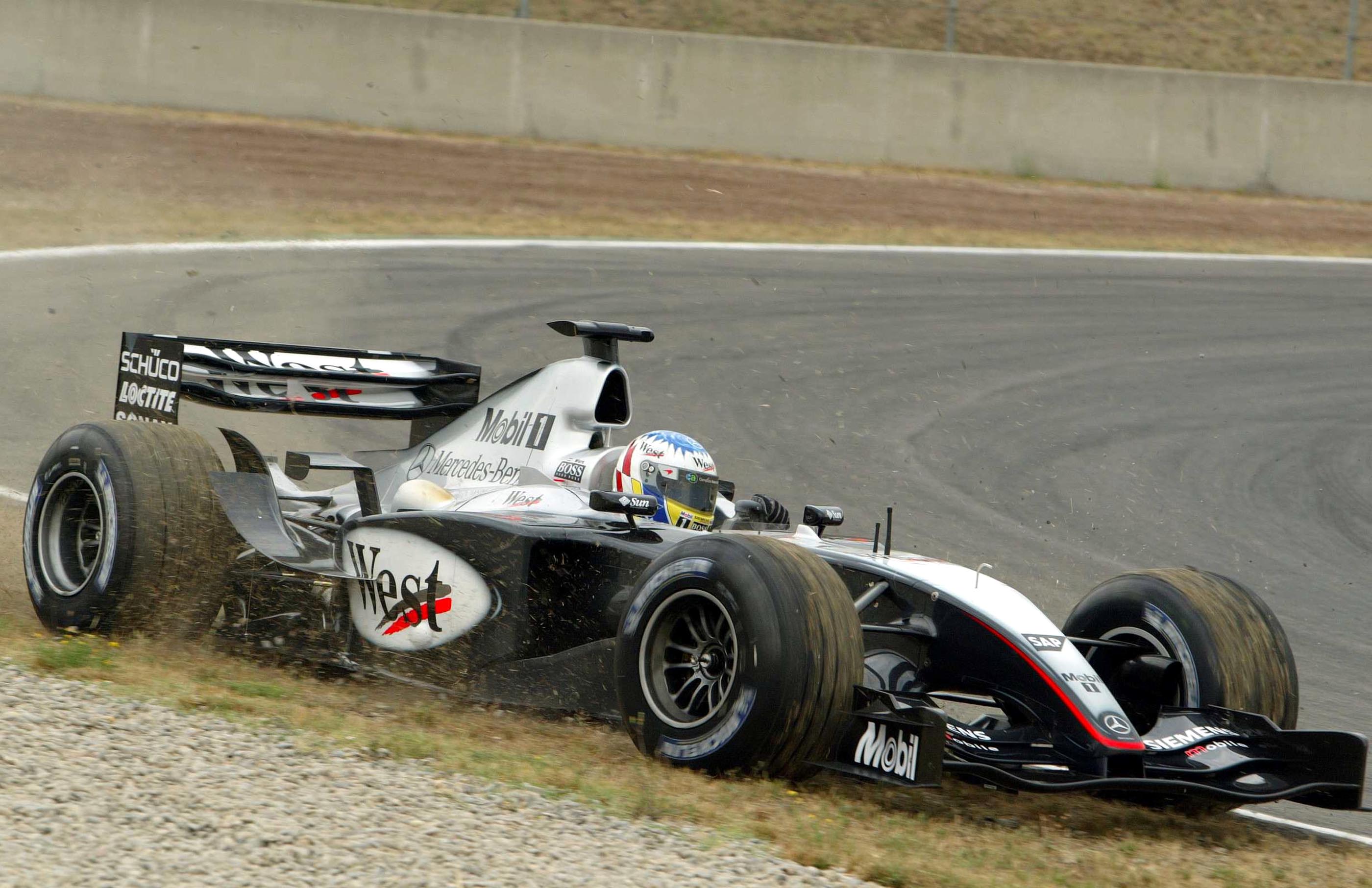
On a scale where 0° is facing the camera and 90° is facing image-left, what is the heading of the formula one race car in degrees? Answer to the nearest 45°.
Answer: approximately 315°

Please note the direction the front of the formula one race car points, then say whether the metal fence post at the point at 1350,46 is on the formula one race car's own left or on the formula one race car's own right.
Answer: on the formula one race car's own left
